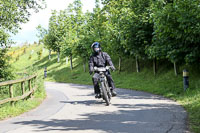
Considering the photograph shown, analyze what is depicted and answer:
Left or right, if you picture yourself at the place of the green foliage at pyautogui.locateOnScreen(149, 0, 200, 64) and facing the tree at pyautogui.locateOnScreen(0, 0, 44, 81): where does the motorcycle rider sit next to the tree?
left

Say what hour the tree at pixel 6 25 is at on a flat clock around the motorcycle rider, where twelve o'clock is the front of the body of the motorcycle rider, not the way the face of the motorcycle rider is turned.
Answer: The tree is roughly at 4 o'clock from the motorcycle rider.

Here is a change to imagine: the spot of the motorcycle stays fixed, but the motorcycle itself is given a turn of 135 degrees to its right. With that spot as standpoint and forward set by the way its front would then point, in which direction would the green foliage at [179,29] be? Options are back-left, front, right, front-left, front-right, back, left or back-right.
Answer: right

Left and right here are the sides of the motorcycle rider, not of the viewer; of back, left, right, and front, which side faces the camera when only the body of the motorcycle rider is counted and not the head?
front

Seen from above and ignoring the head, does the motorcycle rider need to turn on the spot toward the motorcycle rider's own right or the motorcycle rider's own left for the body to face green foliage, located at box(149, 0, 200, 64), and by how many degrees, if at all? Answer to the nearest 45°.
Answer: approximately 135° to the motorcycle rider's own left

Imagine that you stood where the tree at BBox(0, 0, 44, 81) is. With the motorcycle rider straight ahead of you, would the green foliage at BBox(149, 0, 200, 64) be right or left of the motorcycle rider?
left

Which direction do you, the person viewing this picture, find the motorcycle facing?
facing the viewer

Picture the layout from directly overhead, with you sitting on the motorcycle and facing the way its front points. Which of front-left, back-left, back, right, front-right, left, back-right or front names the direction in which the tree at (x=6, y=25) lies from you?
back-right
